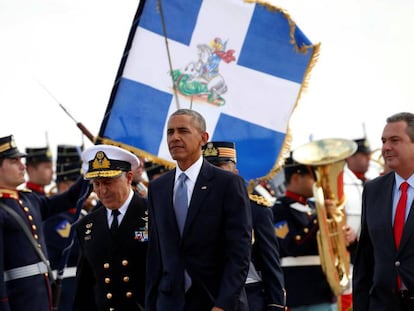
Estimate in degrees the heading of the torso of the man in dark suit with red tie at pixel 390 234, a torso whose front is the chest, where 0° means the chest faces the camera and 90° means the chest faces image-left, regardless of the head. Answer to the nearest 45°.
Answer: approximately 45°

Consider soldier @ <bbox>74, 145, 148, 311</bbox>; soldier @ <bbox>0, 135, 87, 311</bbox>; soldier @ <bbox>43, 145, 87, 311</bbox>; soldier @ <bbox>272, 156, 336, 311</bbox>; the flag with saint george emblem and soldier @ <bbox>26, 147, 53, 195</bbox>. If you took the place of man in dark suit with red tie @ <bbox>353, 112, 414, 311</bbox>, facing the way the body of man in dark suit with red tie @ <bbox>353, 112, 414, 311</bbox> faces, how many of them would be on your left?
0

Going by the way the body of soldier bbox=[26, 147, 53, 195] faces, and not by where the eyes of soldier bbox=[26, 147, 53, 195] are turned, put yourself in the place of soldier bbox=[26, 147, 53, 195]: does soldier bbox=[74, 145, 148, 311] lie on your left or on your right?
on your right

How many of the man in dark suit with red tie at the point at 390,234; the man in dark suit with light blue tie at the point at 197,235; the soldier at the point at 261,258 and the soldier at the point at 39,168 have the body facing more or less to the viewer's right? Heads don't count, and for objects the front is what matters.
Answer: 1

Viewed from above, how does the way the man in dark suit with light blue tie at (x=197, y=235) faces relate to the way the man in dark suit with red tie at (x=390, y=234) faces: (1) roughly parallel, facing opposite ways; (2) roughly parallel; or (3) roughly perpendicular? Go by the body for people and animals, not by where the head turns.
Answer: roughly parallel

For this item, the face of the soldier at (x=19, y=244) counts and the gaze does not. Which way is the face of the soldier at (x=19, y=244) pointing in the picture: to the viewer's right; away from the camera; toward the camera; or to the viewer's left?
to the viewer's right

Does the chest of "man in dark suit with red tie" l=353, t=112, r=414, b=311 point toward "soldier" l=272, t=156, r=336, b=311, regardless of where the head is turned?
no

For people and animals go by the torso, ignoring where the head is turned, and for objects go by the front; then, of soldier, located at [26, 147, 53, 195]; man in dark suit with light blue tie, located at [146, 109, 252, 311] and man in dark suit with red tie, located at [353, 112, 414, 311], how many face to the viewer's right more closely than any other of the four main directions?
1

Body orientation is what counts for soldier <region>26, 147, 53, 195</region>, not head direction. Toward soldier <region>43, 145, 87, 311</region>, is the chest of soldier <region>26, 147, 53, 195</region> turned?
no

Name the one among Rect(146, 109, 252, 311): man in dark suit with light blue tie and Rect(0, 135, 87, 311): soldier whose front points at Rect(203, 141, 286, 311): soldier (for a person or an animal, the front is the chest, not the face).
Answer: Rect(0, 135, 87, 311): soldier

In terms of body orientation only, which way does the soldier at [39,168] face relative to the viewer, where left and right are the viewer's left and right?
facing to the right of the viewer

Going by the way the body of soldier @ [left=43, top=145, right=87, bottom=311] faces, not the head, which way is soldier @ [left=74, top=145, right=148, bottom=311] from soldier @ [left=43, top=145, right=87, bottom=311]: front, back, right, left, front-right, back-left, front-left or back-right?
front-right

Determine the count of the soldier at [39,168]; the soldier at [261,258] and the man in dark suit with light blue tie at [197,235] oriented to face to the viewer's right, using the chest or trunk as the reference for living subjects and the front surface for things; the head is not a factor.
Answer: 1
